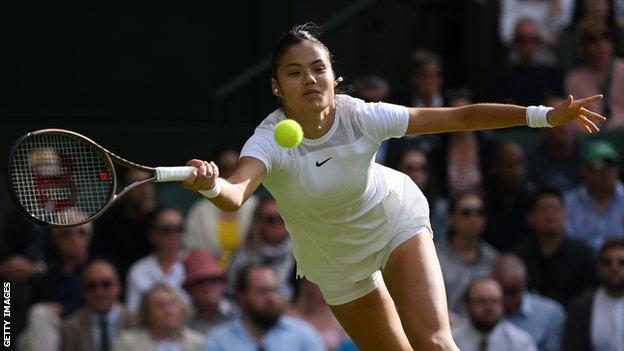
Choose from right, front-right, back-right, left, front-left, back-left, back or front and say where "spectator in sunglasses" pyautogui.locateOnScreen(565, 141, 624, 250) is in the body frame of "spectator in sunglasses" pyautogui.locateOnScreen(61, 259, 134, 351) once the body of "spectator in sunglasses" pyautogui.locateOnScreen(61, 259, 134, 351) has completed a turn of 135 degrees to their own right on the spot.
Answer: back-right

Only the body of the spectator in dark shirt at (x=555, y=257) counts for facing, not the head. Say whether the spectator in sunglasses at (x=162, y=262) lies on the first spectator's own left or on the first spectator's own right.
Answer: on the first spectator's own right

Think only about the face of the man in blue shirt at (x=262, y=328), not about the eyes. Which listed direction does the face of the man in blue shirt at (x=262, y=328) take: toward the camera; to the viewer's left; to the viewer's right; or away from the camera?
toward the camera

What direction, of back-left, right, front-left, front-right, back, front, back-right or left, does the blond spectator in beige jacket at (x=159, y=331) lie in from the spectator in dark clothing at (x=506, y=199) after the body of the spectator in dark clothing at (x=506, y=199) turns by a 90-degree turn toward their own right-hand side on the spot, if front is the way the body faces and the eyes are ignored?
front-left

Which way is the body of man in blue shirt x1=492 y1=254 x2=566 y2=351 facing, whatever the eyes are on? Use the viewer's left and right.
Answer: facing the viewer and to the left of the viewer

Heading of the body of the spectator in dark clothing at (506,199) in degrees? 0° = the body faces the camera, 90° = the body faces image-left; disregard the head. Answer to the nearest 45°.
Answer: approximately 0°

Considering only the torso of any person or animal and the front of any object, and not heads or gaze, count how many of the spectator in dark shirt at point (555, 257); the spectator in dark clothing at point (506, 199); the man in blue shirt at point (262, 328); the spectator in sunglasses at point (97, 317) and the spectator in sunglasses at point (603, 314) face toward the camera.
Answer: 5

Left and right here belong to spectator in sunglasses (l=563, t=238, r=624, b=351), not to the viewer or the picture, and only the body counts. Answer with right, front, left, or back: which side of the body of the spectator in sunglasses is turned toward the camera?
front

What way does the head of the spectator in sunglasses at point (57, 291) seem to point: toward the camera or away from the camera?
toward the camera

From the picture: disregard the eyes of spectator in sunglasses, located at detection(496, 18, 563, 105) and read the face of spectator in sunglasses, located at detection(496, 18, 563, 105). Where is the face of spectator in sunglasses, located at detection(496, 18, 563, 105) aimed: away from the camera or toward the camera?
toward the camera

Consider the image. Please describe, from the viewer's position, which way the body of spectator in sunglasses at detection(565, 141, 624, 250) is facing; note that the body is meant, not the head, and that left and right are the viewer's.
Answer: facing the viewer

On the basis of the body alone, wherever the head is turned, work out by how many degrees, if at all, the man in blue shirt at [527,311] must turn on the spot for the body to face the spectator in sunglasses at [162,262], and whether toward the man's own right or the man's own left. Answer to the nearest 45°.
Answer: approximately 45° to the man's own right
